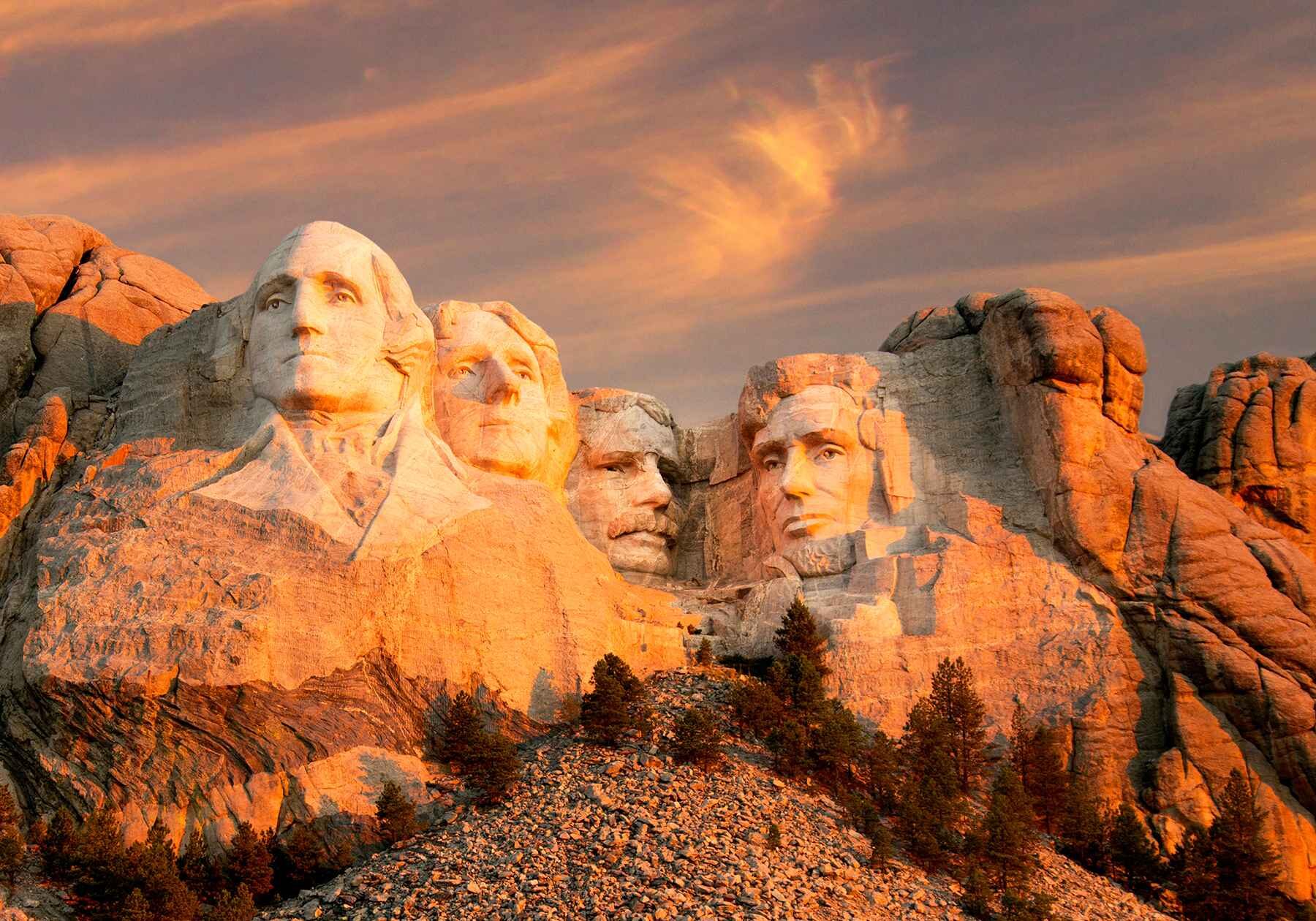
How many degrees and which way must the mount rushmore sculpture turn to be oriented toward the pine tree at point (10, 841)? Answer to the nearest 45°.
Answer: approximately 45° to its right

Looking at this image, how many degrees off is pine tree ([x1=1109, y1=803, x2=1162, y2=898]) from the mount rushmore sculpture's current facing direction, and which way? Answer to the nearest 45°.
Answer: approximately 90° to its left

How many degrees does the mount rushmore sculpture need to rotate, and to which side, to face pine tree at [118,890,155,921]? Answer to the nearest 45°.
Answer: approximately 45° to its right

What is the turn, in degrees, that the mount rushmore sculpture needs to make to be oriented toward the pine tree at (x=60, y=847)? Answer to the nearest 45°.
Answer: approximately 45° to its right

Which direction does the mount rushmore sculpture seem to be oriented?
toward the camera

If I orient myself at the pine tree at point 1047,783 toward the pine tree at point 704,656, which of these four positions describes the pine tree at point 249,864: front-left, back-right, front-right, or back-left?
front-left
